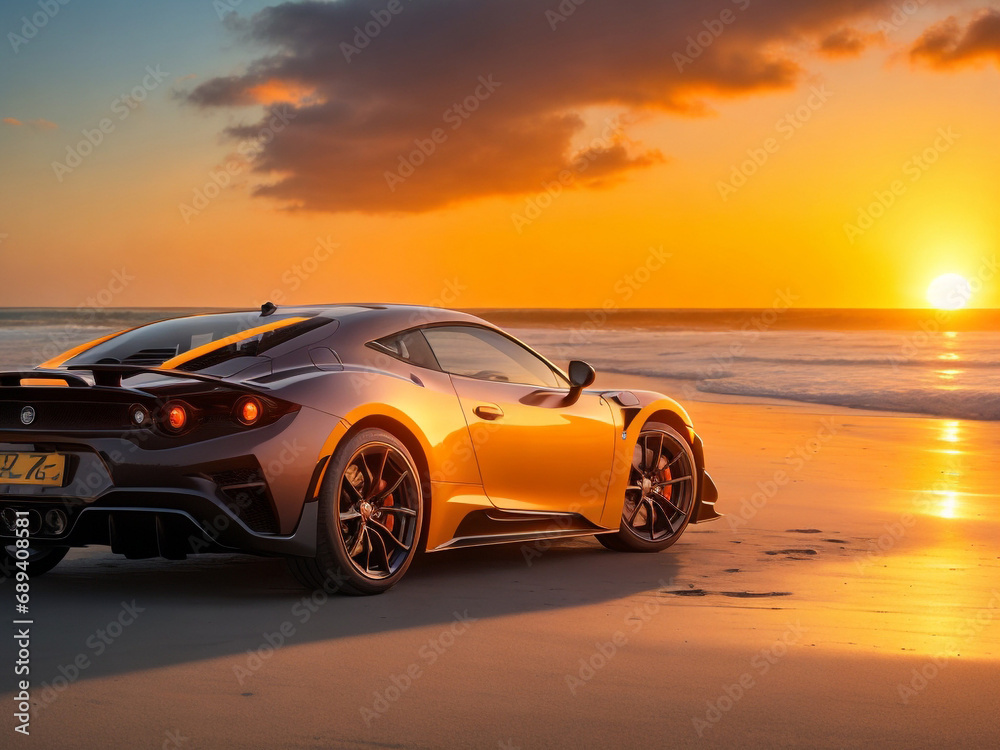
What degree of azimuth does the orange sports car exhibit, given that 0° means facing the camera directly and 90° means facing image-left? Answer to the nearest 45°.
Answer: approximately 225°
